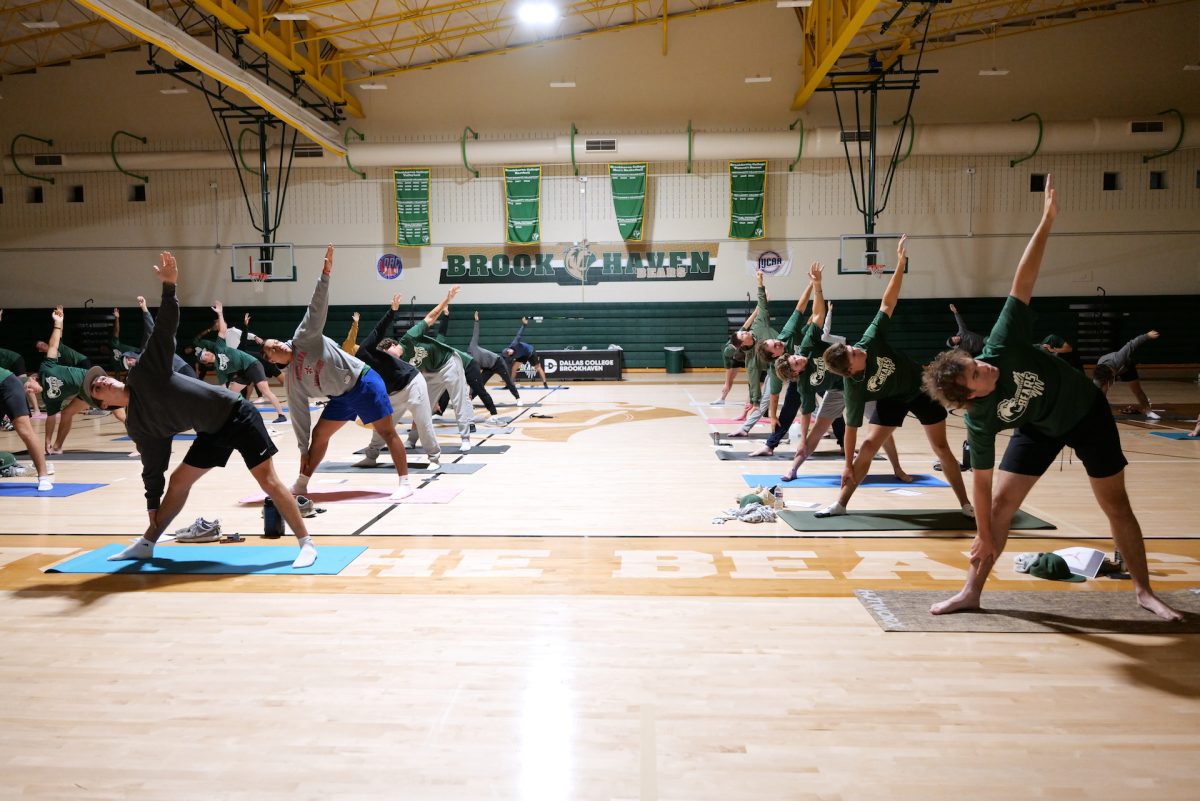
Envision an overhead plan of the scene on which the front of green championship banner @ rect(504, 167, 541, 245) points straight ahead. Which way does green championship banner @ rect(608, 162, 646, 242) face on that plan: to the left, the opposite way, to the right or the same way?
the same way

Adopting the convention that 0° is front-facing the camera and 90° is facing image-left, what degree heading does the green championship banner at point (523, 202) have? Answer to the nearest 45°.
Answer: approximately 0°

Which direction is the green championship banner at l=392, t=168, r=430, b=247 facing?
toward the camera

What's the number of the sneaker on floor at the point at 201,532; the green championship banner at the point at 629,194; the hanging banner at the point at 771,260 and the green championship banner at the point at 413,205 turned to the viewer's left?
1

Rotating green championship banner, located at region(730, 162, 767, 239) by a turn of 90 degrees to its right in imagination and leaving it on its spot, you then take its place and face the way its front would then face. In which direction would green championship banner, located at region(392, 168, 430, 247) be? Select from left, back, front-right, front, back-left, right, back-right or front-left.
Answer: front

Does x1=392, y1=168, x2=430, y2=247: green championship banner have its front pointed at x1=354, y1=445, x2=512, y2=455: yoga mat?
yes

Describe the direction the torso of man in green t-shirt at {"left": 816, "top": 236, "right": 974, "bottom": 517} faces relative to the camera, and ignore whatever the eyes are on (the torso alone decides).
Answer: toward the camera

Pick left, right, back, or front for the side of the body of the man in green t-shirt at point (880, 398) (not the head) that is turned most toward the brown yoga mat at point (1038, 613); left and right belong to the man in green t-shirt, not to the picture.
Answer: front

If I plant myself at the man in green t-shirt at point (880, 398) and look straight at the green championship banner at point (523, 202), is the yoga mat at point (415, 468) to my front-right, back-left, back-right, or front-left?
front-left

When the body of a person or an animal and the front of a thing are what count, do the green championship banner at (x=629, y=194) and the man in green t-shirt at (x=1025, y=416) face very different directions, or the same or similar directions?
same or similar directions

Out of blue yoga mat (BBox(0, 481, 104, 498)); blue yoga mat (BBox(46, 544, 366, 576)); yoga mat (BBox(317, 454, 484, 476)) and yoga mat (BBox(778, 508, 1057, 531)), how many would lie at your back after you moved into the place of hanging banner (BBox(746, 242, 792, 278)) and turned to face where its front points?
0

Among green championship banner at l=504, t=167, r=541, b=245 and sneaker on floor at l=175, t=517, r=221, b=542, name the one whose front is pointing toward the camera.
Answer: the green championship banner

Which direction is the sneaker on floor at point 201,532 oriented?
to the viewer's left

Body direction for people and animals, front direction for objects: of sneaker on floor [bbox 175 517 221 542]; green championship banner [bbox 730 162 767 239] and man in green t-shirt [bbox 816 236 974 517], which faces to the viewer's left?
the sneaker on floor

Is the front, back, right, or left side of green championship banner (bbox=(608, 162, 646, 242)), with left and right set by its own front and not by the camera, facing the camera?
front

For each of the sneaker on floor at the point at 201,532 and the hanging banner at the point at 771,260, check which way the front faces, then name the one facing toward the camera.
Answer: the hanging banner

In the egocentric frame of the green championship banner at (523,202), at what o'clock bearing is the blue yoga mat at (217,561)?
The blue yoga mat is roughly at 12 o'clock from the green championship banner.

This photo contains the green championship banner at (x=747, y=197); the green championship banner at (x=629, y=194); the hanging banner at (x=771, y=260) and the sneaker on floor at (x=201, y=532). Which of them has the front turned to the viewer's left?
the sneaker on floor

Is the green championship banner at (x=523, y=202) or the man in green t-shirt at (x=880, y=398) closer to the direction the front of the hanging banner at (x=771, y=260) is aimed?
the man in green t-shirt

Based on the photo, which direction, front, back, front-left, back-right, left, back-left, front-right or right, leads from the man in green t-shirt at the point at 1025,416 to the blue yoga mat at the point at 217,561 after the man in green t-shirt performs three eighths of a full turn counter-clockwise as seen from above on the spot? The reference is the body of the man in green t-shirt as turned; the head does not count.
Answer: back-left
